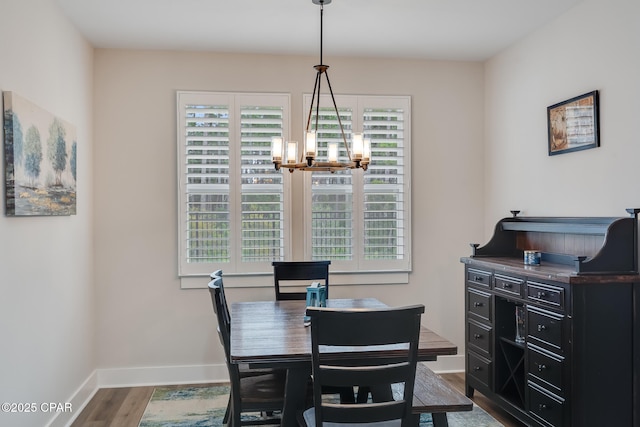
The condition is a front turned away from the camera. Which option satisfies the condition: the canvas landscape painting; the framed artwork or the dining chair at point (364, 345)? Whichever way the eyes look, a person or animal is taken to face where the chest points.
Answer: the dining chair

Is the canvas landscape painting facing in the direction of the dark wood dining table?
yes

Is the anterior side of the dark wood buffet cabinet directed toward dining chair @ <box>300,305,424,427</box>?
yes

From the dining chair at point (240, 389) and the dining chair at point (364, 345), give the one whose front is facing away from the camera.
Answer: the dining chair at point (364, 345)

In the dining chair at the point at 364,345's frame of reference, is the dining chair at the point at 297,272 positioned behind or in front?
in front

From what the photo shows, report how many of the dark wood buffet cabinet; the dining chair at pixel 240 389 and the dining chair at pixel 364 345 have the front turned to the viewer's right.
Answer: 1

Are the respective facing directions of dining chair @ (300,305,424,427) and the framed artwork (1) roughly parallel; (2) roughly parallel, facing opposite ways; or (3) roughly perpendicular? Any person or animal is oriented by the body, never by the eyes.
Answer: roughly perpendicular

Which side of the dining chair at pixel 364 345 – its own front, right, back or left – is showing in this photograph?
back

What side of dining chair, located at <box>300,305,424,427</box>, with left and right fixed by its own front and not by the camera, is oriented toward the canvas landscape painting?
left

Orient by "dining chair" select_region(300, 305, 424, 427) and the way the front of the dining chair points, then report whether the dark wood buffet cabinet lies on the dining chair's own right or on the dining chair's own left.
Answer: on the dining chair's own right

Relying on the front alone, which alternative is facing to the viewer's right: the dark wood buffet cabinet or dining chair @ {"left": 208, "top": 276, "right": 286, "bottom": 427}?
the dining chair

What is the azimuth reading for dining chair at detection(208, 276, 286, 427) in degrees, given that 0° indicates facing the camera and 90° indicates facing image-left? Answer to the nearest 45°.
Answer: approximately 270°

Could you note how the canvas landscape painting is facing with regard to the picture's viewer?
facing the viewer and to the right of the viewer
